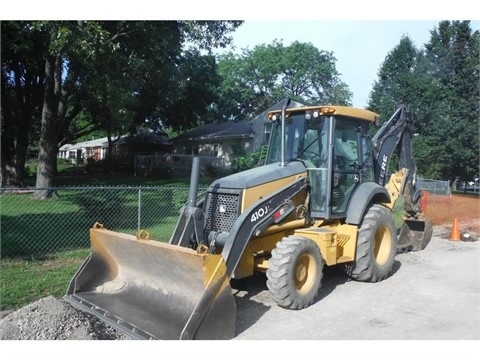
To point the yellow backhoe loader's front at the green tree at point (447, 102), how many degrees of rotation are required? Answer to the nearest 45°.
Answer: approximately 180°

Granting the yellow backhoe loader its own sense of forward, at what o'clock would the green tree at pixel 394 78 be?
The green tree is roughly at 5 o'clock from the yellow backhoe loader.

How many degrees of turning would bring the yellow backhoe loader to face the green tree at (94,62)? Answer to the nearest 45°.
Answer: approximately 90° to its right

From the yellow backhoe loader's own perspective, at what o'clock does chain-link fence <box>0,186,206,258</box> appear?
The chain-link fence is roughly at 3 o'clock from the yellow backhoe loader.

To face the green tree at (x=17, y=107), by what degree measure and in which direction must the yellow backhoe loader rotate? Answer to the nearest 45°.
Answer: approximately 90° to its right

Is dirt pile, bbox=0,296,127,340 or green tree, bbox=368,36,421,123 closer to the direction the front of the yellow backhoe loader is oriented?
the dirt pile

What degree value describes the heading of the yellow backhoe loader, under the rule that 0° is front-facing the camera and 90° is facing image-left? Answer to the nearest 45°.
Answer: approximately 45°

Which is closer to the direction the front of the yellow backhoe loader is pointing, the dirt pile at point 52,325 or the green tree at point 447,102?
the dirt pile

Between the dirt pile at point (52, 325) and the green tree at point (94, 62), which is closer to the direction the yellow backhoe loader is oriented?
the dirt pile

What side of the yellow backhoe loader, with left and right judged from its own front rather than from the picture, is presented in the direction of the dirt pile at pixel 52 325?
front
